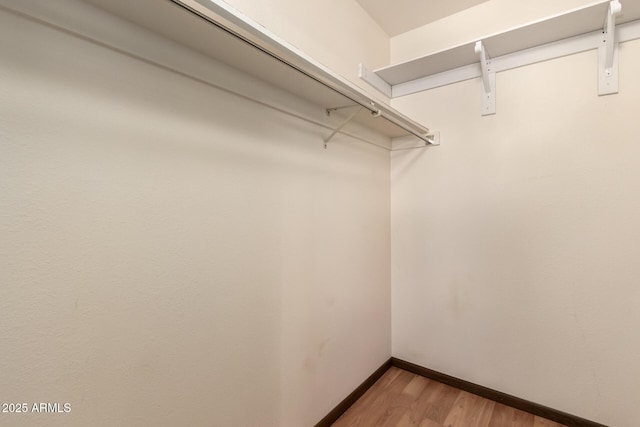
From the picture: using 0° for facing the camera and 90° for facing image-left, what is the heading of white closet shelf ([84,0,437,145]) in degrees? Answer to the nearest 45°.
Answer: approximately 315°

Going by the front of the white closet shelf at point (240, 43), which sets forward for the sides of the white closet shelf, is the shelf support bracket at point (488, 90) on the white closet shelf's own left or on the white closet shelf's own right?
on the white closet shelf's own left

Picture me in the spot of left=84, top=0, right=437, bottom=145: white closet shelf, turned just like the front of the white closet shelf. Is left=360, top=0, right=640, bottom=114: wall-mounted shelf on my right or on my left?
on my left
